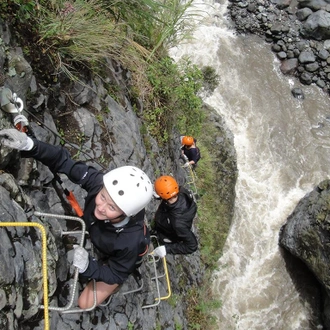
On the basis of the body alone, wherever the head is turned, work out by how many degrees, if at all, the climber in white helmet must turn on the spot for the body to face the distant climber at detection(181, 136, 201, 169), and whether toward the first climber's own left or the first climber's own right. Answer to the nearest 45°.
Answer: approximately 135° to the first climber's own right

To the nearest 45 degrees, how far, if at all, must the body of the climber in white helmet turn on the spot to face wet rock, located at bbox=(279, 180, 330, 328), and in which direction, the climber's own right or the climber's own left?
approximately 180°

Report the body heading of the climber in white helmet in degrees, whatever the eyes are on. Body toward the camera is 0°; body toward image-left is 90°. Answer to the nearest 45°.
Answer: approximately 45°

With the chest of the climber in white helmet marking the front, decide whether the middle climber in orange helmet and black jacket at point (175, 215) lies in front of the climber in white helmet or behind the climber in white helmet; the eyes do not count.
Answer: behind

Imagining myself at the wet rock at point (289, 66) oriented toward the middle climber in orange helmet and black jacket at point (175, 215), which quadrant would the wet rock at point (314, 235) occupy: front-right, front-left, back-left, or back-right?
front-left
